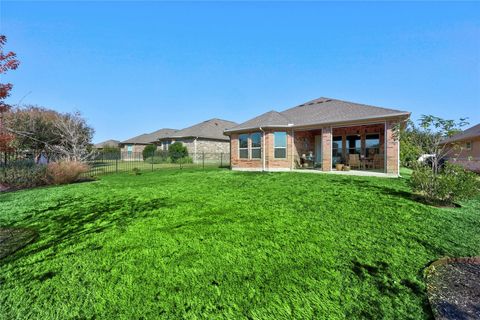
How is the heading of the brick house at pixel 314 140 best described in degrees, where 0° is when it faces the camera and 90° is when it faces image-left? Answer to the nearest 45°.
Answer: approximately 180°

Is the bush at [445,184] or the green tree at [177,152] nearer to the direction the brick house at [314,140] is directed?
the green tree

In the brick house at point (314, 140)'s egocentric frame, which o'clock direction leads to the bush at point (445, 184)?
The bush is roughly at 5 o'clock from the brick house.

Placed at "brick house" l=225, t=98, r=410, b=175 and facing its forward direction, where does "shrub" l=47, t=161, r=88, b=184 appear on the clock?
The shrub is roughly at 8 o'clock from the brick house.

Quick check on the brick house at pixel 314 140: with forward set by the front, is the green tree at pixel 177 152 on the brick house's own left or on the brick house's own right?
on the brick house's own left

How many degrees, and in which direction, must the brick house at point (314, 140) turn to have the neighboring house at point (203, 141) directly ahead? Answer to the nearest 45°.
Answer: approximately 45° to its left

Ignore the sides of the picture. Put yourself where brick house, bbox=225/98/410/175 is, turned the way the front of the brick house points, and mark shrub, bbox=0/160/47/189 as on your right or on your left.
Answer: on your left

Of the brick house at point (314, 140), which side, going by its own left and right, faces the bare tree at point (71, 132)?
left

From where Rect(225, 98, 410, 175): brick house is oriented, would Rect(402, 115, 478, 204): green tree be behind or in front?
behind
